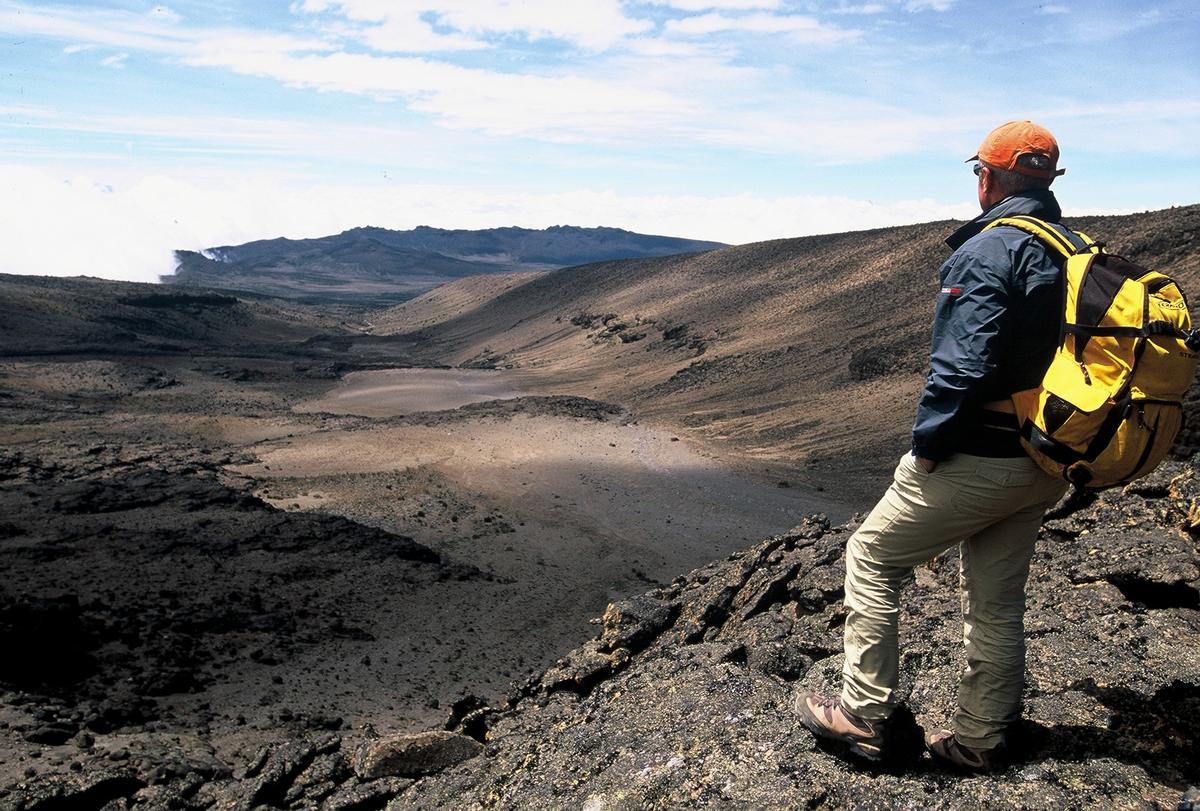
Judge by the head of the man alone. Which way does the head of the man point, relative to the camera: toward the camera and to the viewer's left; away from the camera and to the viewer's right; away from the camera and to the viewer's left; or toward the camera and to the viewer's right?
away from the camera and to the viewer's left

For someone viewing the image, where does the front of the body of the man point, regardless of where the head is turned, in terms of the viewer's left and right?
facing away from the viewer and to the left of the viewer
